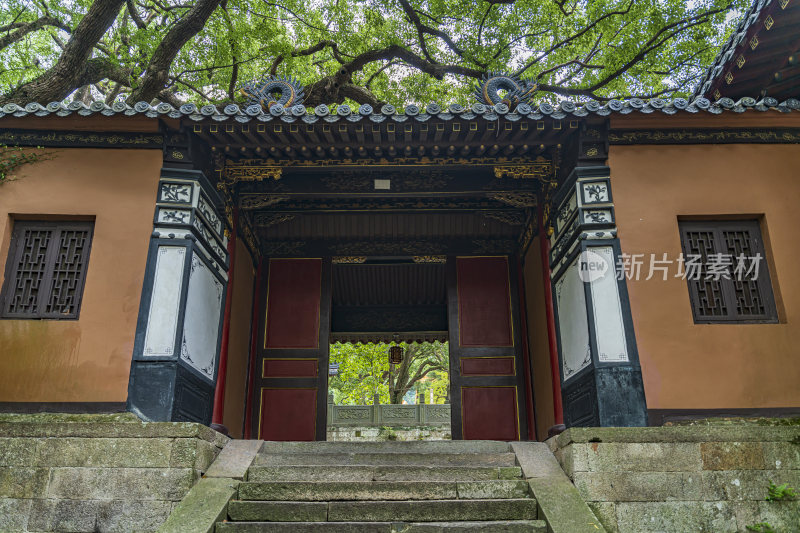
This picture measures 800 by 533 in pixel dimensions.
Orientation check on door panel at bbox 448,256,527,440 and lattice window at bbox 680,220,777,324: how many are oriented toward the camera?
2

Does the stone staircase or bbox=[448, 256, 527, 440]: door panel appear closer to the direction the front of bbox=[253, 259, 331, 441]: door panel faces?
the stone staircase

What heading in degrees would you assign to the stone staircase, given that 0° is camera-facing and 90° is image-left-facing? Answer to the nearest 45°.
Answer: approximately 0°

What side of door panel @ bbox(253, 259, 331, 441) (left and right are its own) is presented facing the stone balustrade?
back

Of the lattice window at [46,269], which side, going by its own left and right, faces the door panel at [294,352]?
left

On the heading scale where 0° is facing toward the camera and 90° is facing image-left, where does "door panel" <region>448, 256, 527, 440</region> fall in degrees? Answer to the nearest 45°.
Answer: approximately 0°

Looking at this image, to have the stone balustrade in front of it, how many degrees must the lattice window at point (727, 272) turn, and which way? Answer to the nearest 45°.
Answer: approximately 135° to its right

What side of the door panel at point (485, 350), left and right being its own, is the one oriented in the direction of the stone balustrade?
back

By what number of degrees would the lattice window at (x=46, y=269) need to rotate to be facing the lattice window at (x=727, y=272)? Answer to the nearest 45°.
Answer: approximately 45° to its left

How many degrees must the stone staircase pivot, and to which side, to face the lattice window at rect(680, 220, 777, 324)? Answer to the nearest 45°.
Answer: approximately 90° to its left
